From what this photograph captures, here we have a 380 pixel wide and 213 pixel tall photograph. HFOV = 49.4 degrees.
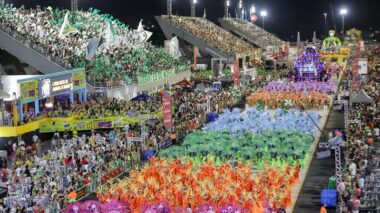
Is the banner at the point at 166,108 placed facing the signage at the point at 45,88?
no

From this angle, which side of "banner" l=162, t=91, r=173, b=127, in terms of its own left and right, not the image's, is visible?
front

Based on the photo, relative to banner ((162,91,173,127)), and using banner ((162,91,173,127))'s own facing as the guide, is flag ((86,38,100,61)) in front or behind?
behind

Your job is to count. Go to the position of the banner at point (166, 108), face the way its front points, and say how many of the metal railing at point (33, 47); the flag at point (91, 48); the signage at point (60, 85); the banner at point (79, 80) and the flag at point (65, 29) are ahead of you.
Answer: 0

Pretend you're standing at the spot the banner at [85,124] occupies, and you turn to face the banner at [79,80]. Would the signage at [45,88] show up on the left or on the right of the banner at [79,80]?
left

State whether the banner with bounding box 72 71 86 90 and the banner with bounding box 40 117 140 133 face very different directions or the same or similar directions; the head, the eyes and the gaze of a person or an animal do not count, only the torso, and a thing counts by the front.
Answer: same or similar directions

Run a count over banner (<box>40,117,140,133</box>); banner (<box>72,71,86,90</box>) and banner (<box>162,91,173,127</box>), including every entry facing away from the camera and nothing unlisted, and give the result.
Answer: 0

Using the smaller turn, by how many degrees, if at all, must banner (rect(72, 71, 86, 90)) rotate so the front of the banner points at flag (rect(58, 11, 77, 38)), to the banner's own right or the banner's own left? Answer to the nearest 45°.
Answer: approximately 135° to the banner's own left

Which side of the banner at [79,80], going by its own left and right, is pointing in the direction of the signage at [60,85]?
right

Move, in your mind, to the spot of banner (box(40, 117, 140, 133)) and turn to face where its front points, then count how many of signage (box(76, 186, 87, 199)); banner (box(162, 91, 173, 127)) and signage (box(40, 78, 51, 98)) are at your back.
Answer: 1

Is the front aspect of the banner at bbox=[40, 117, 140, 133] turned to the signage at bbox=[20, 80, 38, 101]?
no

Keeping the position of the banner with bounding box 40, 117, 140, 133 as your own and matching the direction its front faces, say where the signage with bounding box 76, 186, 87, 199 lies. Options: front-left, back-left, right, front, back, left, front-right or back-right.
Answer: front-right

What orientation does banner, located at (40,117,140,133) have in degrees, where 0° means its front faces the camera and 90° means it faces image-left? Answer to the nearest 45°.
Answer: approximately 315°

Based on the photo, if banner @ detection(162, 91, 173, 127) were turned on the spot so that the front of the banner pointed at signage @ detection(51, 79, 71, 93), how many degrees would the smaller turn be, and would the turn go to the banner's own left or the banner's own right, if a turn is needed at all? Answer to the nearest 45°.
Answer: approximately 135° to the banner's own right

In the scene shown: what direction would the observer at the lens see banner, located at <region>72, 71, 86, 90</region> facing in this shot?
facing the viewer and to the right of the viewer
